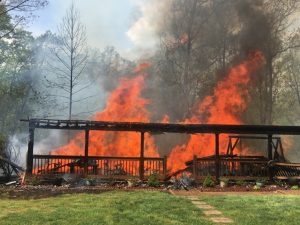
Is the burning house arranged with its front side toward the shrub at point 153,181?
yes

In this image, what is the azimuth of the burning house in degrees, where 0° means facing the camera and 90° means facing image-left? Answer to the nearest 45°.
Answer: approximately 0°

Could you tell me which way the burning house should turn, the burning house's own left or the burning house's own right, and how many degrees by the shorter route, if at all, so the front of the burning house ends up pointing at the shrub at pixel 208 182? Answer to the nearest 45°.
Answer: approximately 45° to the burning house's own left

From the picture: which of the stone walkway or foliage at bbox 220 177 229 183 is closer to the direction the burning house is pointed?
the stone walkway

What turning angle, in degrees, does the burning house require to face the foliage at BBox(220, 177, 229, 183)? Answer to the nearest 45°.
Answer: approximately 45° to its left

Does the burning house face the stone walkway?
yes
